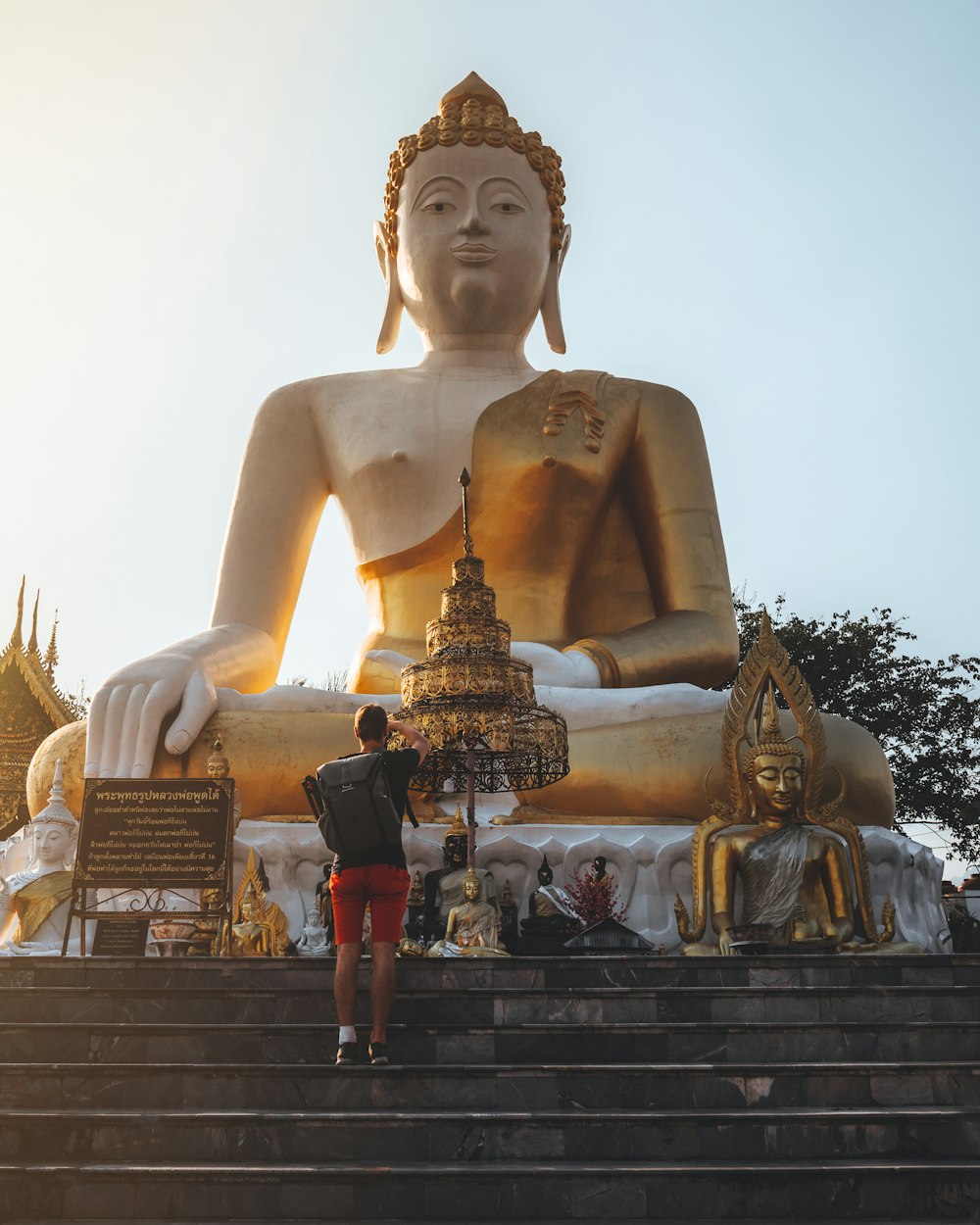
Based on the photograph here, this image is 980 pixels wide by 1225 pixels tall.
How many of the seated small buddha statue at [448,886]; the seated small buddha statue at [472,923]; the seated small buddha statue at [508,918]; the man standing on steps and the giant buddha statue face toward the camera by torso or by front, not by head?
4

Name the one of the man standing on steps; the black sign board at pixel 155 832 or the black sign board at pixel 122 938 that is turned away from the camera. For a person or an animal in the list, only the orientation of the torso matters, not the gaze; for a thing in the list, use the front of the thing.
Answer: the man standing on steps

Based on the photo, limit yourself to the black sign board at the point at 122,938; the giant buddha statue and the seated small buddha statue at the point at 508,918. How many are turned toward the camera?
3

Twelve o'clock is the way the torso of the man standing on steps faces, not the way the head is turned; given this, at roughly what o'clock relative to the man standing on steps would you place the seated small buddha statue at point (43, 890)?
The seated small buddha statue is roughly at 11 o'clock from the man standing on steps.

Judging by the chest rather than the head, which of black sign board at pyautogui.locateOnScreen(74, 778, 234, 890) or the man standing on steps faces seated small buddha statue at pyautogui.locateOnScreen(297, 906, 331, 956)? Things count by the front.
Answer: the man standing on steps

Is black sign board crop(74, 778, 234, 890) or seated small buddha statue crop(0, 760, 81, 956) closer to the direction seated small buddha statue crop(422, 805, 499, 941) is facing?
the black sign board

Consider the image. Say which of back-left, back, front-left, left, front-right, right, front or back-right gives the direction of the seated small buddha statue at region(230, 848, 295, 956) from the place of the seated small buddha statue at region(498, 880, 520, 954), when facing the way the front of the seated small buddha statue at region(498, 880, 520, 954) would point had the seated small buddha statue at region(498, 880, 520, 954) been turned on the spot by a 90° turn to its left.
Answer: back

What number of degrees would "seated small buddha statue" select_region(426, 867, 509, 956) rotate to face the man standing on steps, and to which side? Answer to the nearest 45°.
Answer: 0° — it already faces them
